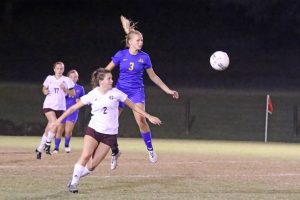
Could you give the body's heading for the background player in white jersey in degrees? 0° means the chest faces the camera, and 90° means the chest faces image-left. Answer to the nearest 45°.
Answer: approximately 0°

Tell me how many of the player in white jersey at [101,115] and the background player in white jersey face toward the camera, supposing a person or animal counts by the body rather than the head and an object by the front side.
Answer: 2

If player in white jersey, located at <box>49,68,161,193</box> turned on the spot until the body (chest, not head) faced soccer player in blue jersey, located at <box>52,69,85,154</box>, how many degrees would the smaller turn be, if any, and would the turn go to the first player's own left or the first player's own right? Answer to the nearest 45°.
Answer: approximately 180°

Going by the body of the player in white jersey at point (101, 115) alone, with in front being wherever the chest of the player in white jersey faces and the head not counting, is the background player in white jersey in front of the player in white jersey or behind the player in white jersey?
behind

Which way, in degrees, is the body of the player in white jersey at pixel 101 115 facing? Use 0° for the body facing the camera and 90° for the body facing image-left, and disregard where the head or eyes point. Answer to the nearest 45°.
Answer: approximately 0°

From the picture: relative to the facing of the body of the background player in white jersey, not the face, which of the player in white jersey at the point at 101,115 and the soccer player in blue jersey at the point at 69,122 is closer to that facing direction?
the player in white jersey

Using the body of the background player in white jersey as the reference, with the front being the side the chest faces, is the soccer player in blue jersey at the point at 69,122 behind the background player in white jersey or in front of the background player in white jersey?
behind

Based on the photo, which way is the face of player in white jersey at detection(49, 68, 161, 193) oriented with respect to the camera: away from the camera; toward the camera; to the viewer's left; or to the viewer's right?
to the viewer's right
